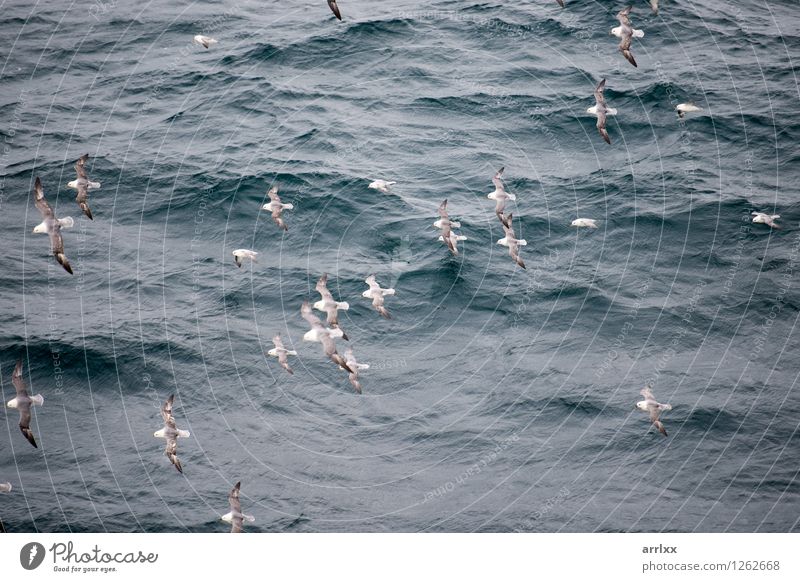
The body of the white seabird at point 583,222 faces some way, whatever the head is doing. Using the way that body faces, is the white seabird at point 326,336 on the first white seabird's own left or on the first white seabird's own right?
on the first white seabird's own left

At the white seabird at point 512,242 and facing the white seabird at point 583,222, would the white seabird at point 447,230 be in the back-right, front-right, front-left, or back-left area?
back-left

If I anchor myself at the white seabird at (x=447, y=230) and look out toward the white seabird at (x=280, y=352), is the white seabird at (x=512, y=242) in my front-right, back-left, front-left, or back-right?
back-left

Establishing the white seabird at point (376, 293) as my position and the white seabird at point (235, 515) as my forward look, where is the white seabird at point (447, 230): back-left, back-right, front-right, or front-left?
back-left
